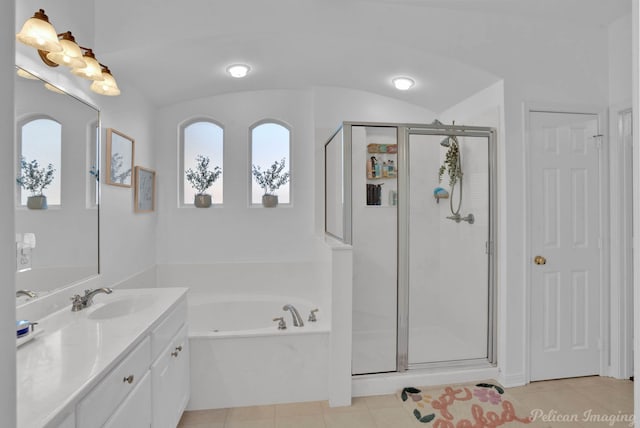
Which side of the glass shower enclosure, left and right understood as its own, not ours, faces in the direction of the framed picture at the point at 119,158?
right

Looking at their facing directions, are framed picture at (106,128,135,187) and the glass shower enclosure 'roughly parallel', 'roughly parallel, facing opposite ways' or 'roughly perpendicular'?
roughly perpendicular

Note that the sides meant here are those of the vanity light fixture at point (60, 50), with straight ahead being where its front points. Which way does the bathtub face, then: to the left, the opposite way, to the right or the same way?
to the right

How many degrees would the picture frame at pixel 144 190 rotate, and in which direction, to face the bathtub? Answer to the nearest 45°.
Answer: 0° — it already faces it

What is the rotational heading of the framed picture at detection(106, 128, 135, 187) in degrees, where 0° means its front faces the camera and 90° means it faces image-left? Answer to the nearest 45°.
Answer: approximately 315°

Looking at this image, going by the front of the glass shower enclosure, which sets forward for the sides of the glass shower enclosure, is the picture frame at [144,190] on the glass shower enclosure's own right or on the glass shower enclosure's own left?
on the glass shower enclosure's own right

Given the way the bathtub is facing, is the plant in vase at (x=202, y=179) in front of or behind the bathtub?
behind

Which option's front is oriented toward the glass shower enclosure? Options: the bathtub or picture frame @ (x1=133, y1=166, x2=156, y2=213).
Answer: the picture frame

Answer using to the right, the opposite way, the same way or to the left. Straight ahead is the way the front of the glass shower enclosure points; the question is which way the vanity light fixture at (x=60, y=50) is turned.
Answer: to the left

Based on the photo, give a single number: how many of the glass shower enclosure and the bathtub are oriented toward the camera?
2

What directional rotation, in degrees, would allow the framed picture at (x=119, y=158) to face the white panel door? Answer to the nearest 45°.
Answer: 0° — it already faces it

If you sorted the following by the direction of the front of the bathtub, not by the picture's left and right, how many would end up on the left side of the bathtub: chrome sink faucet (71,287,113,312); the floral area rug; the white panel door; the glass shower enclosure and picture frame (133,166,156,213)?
3
